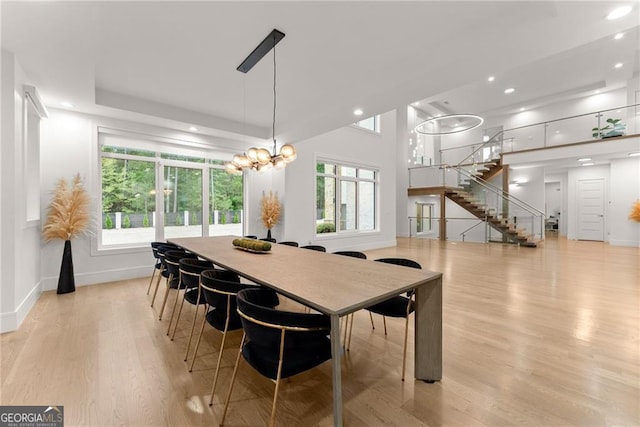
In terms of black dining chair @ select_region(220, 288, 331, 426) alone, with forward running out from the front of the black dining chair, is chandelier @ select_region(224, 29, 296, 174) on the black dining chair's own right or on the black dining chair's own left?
on the black dining chair's own left

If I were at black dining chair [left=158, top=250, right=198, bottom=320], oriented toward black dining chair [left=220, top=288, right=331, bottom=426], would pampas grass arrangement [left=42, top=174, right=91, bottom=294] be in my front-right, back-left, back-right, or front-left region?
back-right

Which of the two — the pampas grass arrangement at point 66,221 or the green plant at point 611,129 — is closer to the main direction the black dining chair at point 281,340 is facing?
the green plant

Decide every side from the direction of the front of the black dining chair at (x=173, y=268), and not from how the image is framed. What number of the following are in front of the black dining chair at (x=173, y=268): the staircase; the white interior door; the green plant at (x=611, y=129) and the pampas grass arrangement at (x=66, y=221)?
3

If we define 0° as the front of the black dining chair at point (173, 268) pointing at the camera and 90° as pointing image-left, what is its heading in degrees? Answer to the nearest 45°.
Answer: approximately 270°

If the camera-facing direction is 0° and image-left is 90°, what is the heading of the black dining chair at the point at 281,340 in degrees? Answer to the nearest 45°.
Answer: approximately 225°

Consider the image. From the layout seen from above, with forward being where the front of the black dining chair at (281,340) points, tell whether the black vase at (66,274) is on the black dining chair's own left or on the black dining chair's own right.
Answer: on the black dining chair's own left
